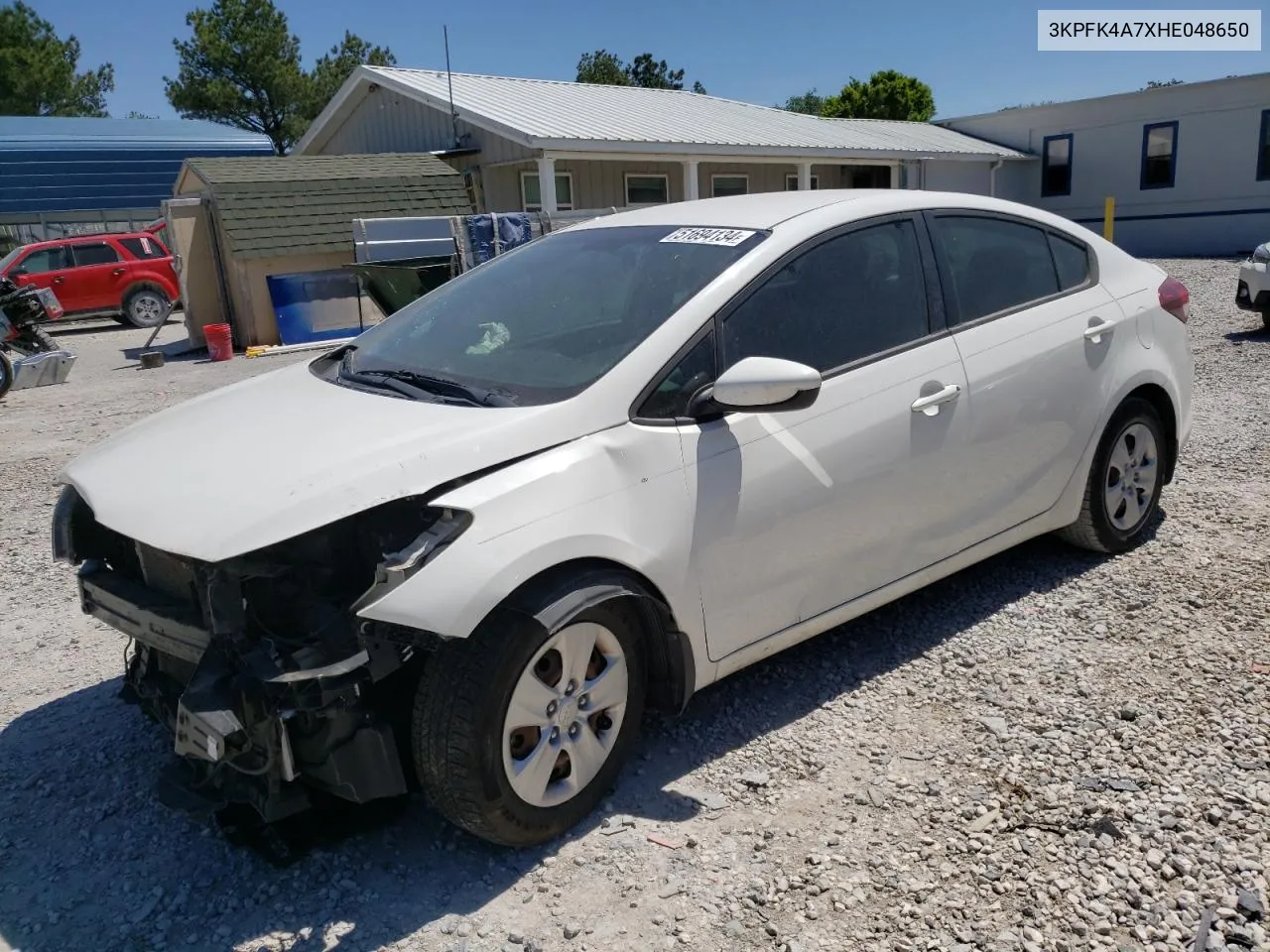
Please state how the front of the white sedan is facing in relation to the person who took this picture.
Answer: facing the viewer and to the left of the viewer

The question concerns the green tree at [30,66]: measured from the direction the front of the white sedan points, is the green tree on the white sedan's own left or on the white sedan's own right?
on the white sedan's own right

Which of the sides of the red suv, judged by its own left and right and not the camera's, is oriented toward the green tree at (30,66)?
right

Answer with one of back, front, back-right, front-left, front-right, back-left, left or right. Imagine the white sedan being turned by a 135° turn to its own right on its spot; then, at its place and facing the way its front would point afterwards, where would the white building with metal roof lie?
front

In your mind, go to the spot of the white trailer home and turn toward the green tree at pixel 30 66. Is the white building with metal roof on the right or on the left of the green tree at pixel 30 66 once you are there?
left

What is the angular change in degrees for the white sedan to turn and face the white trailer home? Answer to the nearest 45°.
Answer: approximately 180°

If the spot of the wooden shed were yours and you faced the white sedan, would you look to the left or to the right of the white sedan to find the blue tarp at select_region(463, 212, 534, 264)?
left

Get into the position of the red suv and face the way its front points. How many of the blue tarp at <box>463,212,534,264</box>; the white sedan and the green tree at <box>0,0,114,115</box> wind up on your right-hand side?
1

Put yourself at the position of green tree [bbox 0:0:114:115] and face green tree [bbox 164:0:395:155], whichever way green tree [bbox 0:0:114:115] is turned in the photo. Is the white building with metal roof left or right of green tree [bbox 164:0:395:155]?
right

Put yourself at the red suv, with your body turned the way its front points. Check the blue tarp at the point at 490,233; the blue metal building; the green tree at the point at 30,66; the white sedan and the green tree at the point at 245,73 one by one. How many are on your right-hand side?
3

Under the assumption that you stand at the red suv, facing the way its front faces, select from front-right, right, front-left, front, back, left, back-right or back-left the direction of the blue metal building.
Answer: right

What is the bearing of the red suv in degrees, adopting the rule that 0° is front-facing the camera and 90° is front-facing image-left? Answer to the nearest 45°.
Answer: approximately 90°

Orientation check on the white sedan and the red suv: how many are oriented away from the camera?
0

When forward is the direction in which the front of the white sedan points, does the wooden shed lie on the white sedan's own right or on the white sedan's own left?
on the white sedan's own right

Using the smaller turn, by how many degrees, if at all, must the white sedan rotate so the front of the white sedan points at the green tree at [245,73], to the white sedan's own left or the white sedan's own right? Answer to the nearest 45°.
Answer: approximately 135° to the white sedan's own right
